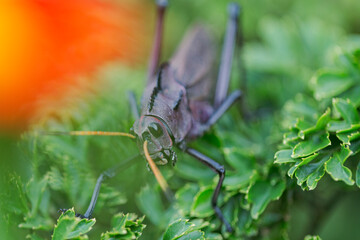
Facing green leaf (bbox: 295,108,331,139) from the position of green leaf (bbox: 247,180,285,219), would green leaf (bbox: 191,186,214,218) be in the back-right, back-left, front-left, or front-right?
back-left

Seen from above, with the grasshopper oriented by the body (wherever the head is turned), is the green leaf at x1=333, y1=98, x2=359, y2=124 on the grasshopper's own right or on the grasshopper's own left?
on the grasshopper's own left

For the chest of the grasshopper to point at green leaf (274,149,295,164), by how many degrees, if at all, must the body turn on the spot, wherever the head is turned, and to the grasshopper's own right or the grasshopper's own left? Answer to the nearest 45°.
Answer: approximately 45° to the grasshopper's own left

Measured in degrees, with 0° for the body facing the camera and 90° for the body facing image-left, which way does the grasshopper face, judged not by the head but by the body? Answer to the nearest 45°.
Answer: approximately 45°

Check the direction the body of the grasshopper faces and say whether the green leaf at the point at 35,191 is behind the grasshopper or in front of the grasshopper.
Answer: in front

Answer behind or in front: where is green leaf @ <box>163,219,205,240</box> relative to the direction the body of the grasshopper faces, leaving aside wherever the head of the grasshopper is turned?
in front

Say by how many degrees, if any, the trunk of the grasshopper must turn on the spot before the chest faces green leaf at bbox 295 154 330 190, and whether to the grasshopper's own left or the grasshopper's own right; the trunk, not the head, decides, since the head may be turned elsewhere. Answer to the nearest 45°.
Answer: approximately 45° to the grasshopper's own left
